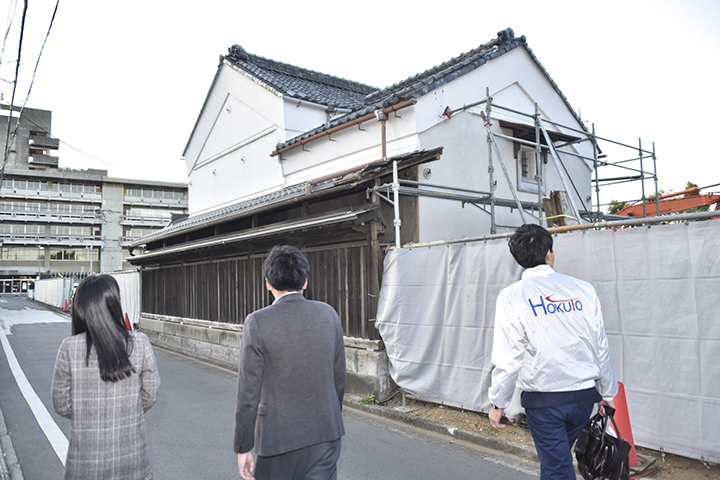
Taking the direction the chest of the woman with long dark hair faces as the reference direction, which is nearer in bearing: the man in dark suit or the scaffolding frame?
the scaffolding frame

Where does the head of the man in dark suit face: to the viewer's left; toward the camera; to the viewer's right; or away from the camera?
away from the camera

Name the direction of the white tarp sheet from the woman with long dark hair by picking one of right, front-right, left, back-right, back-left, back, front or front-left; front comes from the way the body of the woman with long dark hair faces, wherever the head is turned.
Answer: right

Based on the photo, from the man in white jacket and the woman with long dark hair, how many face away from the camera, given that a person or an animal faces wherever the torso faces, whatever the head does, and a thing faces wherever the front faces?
2

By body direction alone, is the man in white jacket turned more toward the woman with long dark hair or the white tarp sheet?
the white tarp sheet

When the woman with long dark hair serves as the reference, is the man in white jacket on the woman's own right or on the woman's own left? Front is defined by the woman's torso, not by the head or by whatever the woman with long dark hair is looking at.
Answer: on the woman's own right

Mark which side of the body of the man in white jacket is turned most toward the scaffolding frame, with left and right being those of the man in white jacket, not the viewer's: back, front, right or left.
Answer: front

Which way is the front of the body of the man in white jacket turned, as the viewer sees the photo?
away from the camera

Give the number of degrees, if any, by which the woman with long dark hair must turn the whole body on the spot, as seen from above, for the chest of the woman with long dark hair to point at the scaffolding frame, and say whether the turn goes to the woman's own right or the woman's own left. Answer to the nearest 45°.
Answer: approximately 45° to the woman's own right

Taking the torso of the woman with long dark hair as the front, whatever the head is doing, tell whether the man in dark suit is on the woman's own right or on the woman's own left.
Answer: on the woman's own right

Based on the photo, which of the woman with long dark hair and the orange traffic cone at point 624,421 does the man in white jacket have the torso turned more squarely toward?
the orange traffic cone

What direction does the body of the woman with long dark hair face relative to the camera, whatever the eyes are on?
away from the camera

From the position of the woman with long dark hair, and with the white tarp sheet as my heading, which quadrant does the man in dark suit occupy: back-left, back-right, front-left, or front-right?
front-right

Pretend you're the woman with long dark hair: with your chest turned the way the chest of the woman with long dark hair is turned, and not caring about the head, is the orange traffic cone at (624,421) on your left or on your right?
on your right

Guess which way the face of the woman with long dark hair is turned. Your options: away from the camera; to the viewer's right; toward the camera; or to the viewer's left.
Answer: away from the camera

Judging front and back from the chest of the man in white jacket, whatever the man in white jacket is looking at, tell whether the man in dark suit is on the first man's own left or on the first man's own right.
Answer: on the first man's own left

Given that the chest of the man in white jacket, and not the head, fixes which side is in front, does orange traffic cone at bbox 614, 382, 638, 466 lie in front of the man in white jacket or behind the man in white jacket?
in front
